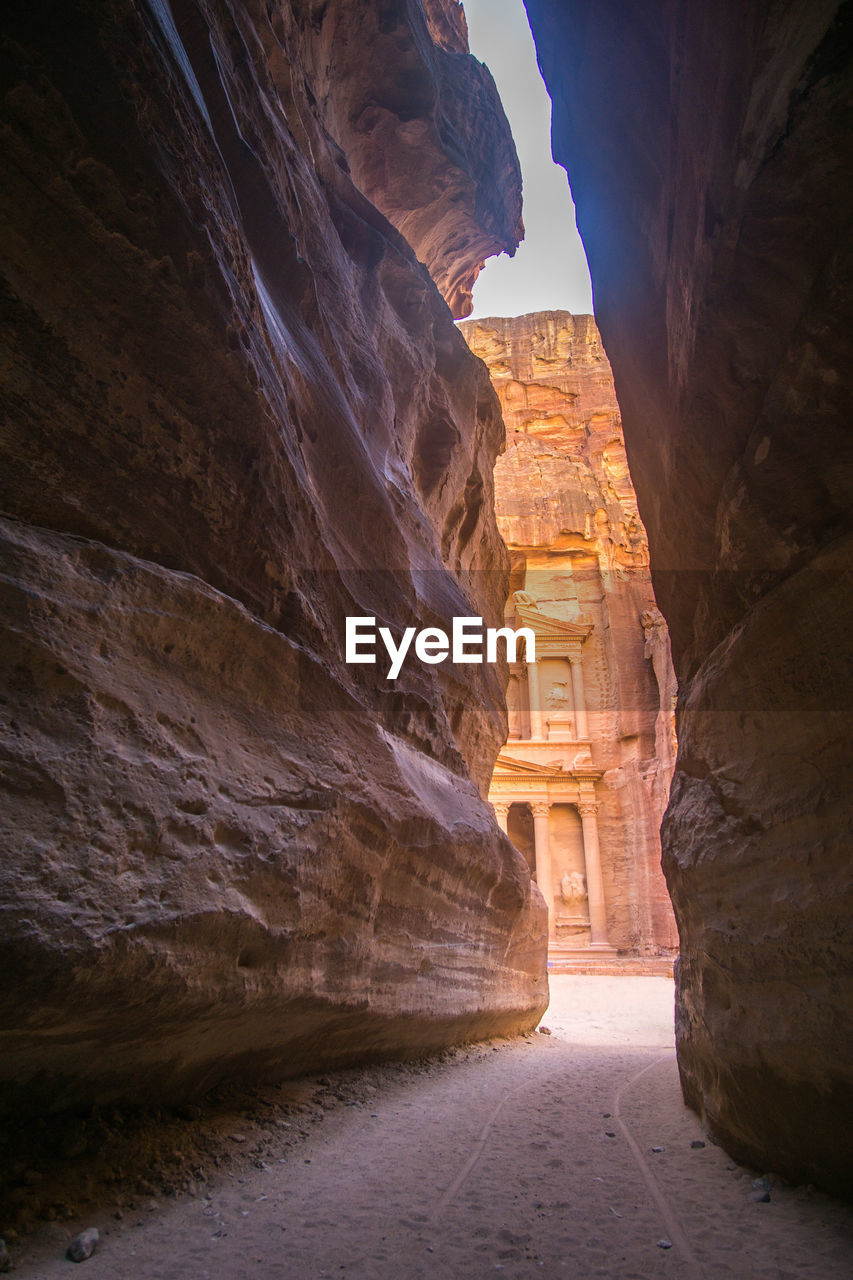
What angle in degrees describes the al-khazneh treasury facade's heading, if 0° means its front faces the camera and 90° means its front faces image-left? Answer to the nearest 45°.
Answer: approximately 0°
